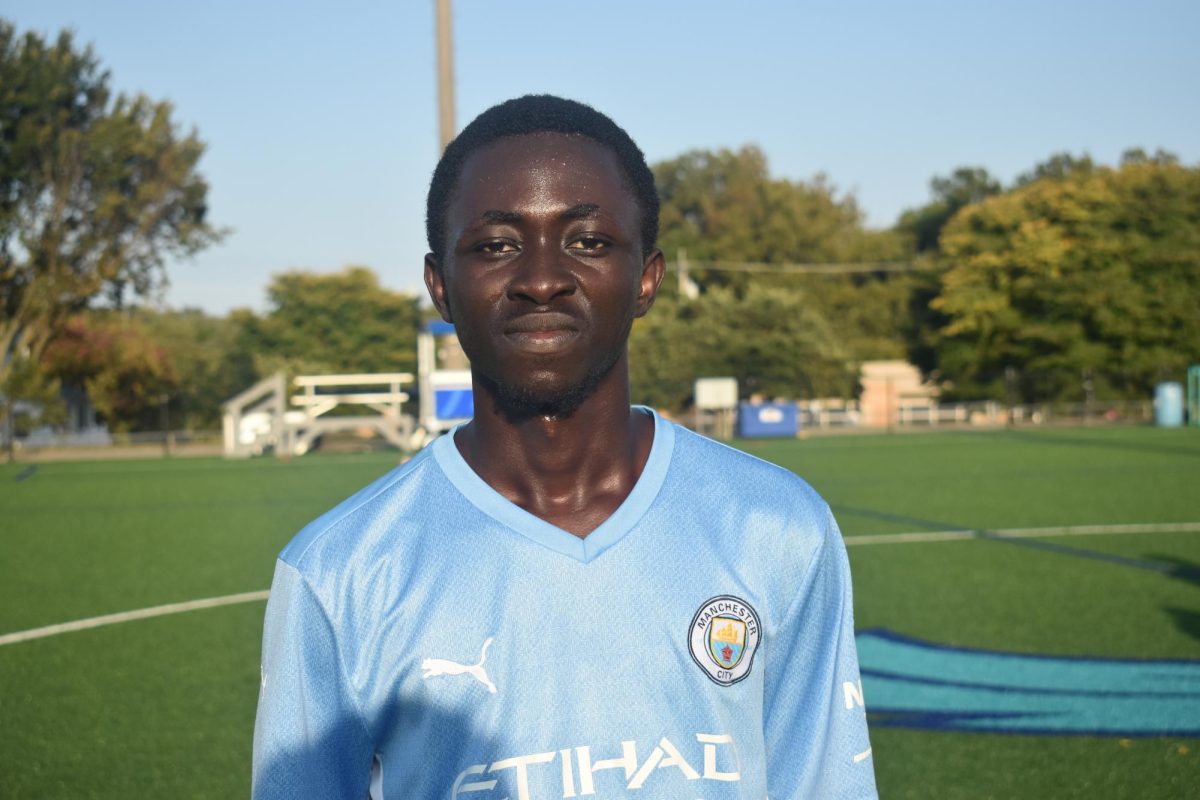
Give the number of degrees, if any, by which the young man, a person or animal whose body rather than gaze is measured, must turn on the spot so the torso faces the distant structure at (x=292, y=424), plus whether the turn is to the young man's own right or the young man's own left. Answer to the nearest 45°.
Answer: approximately 180°

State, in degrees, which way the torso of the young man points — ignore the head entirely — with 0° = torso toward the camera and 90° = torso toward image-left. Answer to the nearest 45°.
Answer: approximately 0°

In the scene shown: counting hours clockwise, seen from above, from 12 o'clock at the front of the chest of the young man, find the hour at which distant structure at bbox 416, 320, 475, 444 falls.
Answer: The distant structure is roughly at 6 o'clock from the young man.

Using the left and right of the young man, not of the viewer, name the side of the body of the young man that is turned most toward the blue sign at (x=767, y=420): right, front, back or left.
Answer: back

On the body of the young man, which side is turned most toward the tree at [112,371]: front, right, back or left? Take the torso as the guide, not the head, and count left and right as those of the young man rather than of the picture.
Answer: back

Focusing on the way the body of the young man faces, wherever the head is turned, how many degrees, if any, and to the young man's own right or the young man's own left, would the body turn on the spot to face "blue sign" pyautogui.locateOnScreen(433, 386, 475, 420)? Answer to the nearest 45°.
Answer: approximately 180°

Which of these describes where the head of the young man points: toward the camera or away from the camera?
toward the camera

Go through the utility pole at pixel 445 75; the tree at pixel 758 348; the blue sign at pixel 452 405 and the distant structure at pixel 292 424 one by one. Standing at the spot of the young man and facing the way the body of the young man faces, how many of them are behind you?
4

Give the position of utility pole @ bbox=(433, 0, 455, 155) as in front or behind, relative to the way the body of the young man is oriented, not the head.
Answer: behind
